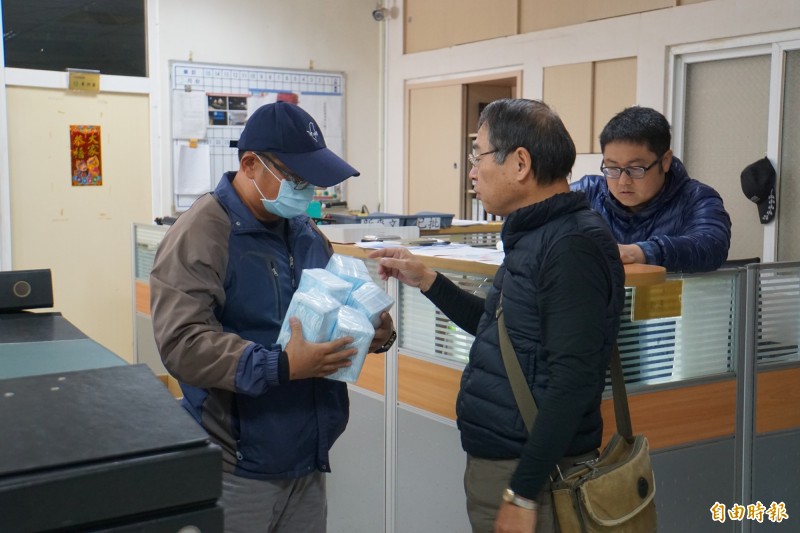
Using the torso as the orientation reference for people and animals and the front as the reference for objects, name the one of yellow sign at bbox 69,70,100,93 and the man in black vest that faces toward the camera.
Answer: the yellow sign

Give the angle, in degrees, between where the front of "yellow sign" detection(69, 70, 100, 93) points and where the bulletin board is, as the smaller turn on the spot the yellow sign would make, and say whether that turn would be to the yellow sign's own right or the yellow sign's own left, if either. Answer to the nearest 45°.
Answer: approximately 90° to the yellow sign's own left

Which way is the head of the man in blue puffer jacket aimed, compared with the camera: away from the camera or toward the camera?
toward the camera

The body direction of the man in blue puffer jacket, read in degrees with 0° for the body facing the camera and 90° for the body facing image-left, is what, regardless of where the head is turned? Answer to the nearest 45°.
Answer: approximately 45°

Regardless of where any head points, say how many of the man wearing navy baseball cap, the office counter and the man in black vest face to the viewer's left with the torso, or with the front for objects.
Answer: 1

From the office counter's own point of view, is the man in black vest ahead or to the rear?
ahead

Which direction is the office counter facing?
toward the camera

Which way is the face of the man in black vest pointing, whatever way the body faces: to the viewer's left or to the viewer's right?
to the viewer's left

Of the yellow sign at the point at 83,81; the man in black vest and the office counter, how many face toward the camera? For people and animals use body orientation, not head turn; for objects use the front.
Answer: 2

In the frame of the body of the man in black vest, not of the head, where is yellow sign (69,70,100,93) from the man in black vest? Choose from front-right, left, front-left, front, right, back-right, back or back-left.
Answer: front-right

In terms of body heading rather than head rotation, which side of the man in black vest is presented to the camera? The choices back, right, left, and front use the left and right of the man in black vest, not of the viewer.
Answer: left

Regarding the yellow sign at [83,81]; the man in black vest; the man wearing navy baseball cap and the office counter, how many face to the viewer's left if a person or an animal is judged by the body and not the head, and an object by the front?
1

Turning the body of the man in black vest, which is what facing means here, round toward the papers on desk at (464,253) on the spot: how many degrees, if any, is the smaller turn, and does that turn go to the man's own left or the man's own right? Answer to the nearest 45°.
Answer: approximately 90° to the man's own right

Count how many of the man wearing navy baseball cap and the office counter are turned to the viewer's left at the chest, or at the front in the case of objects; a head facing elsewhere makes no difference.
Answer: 0

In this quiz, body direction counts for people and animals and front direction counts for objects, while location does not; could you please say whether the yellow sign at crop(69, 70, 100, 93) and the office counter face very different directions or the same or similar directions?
same or similar directions
